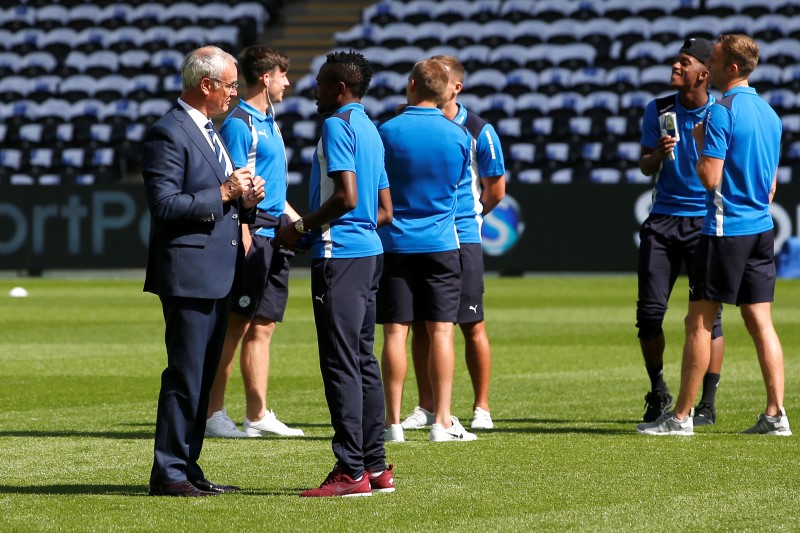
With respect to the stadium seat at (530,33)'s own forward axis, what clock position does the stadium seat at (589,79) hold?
the stadium seat at (589,79) is roughly at 11 o'clock from the stadium seat at (530,33).

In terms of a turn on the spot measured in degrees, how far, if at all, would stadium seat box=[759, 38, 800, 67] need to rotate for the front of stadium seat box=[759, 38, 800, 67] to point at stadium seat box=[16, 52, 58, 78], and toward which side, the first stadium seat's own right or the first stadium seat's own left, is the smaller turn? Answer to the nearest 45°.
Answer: approximately 90° to the first stadium seat's own right

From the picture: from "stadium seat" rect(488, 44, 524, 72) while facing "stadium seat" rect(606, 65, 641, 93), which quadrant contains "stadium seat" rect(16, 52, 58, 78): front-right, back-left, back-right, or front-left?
back-right

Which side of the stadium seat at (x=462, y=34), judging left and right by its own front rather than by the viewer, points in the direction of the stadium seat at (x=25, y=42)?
right

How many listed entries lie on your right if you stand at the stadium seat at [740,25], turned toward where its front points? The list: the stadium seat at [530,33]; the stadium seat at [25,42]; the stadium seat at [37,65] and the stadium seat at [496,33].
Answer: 4

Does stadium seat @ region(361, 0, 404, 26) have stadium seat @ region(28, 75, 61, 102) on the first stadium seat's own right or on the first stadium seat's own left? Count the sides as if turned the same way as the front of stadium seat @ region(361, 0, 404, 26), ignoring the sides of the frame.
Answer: on the first stadium seat's own right

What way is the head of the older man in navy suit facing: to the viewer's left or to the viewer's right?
to the viewer's right

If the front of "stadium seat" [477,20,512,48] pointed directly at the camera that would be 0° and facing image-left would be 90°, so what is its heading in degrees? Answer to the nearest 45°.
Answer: approximately 0°

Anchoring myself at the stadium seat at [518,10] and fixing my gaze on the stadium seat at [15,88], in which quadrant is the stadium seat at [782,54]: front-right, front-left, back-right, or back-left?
back-left

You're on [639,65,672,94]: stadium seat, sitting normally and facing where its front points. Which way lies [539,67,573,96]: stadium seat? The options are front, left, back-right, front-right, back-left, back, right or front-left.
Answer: right

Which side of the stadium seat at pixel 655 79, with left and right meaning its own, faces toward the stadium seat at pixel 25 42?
right

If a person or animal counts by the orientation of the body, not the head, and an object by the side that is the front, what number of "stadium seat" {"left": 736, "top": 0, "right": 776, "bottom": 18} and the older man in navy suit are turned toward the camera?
1

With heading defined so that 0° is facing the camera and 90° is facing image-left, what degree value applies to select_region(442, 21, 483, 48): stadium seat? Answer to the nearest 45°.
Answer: approximately 0°
